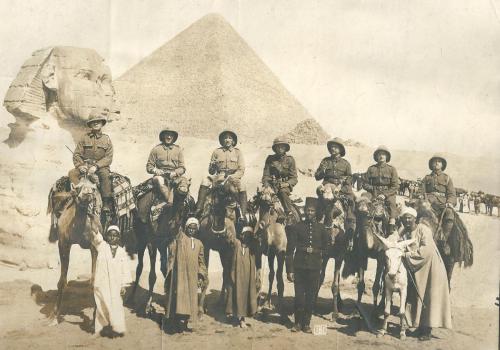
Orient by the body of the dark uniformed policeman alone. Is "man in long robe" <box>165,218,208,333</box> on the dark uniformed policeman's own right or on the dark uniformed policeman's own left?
on the dark uniformed policeman's own right

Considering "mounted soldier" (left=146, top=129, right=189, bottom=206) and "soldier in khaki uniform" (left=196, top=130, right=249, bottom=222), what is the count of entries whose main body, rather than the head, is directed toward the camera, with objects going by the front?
2

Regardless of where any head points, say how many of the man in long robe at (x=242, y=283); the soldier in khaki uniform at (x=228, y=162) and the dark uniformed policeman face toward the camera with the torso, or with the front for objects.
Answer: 3

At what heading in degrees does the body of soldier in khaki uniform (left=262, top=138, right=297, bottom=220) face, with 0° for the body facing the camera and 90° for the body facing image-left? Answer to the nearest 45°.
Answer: approximately 0°

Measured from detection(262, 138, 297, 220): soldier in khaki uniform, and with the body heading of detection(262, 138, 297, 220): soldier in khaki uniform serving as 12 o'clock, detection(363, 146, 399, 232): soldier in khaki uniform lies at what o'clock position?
detection(363, 146, 399, 232): soldier in khaki uniform is roughly at 9 o'clock from detection(262, 138, 297, 220): soldier in khaki uniform.

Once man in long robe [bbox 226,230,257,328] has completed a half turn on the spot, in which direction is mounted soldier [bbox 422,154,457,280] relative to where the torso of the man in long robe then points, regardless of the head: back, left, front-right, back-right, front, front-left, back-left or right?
right

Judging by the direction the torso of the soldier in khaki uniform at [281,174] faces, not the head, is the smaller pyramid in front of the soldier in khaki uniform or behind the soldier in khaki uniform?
behind

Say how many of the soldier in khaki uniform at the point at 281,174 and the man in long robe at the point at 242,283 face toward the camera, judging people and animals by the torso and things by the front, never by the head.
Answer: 2

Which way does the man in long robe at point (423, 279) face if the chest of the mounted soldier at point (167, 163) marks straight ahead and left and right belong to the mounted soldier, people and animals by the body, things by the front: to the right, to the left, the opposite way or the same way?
to the right

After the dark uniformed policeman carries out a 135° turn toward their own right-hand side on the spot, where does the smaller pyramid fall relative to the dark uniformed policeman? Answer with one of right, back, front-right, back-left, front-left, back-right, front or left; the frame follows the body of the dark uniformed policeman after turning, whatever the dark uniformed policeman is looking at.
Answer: front-right
